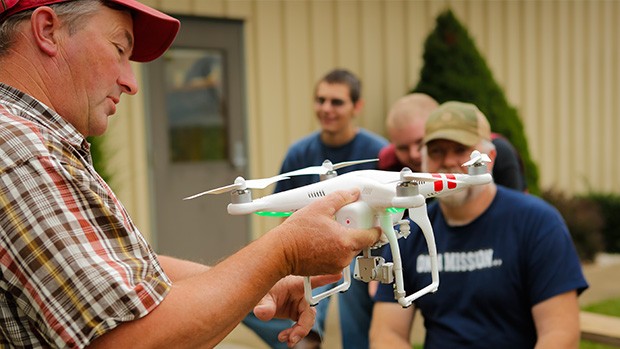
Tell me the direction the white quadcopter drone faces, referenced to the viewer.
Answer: facing away from the viewer and to the right of the viewer

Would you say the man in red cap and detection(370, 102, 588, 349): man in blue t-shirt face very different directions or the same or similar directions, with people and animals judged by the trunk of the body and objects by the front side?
very different directions

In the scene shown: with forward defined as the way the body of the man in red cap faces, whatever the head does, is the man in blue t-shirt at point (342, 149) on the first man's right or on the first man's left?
on the first man's left

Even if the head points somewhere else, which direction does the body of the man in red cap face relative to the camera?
to the viewer's right

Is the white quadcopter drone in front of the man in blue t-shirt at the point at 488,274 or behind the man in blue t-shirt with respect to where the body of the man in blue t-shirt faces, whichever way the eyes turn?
in front

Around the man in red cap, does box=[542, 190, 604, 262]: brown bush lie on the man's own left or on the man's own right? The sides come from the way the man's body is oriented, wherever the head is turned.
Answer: on the man's own left

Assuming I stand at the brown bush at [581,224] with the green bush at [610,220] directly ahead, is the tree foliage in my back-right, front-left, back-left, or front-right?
back-left

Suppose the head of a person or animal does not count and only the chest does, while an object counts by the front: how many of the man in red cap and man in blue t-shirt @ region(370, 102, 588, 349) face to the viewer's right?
1

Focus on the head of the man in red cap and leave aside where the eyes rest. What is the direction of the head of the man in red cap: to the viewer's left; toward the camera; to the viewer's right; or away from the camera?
to the viewer's right
